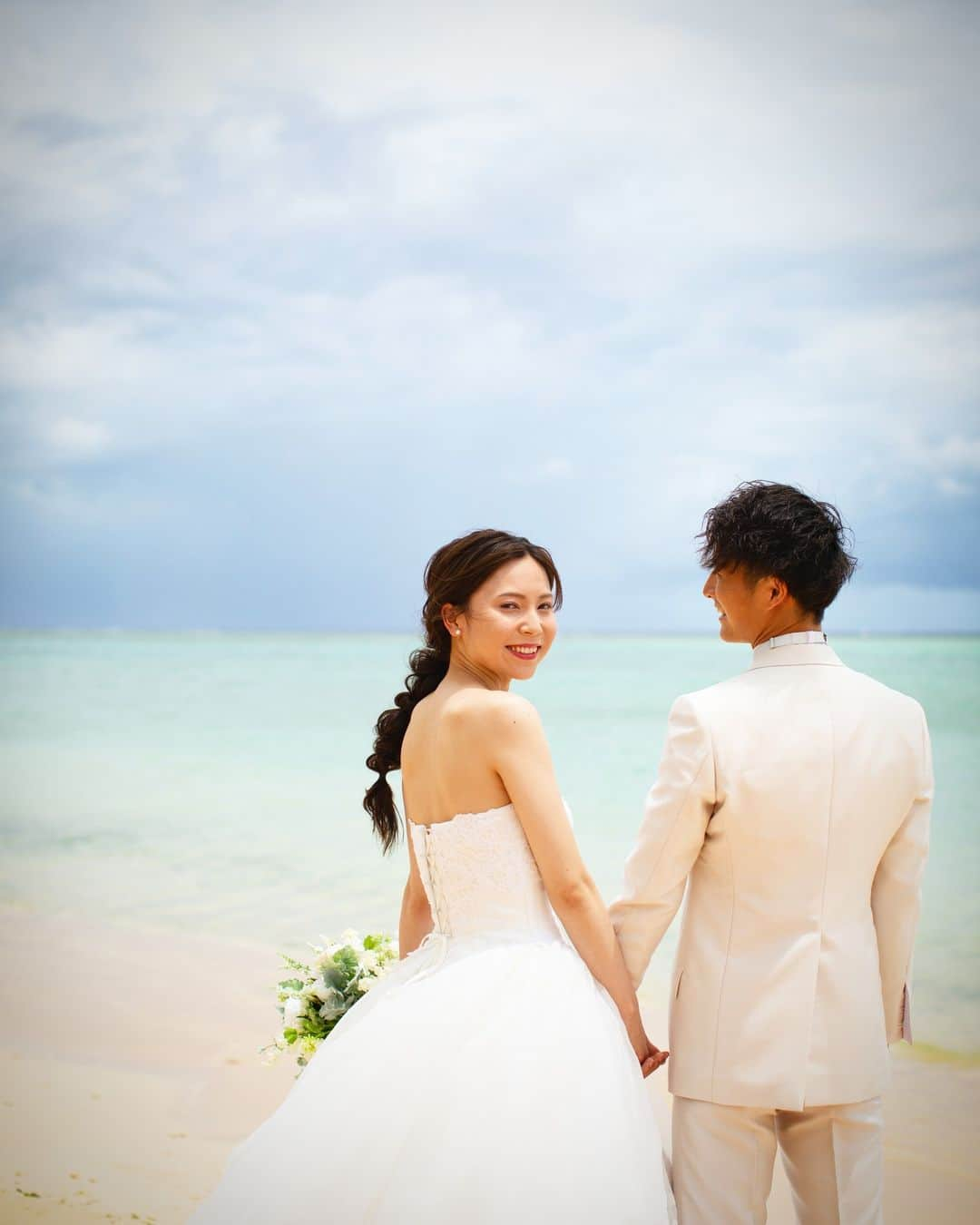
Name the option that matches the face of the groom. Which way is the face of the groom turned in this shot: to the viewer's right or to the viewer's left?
to the viewer's left

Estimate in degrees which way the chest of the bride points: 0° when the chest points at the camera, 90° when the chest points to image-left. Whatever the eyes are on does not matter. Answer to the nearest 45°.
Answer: approximately 225°
